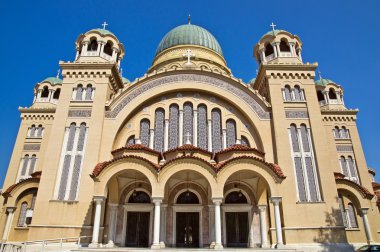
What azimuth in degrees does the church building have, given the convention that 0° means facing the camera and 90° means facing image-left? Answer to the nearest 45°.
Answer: approximately 0°
